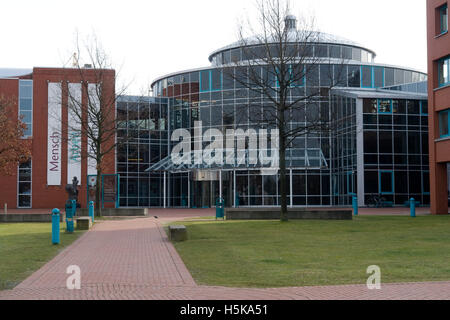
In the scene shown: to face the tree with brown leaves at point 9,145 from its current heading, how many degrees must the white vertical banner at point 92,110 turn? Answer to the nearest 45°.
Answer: approximately 90° to its right

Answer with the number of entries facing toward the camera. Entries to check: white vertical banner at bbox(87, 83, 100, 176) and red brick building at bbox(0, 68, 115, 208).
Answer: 2

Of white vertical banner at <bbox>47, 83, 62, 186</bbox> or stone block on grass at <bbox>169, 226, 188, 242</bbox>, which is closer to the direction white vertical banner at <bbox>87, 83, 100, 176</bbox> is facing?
the stone block on grass

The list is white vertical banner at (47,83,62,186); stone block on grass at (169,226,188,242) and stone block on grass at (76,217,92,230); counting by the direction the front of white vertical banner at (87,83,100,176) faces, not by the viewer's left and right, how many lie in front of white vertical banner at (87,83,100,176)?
2

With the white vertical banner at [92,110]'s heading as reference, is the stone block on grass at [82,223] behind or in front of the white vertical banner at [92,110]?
in front

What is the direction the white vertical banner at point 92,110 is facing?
toward the camera

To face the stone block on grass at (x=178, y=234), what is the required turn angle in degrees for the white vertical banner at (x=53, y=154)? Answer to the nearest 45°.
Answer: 0° — it already faces it

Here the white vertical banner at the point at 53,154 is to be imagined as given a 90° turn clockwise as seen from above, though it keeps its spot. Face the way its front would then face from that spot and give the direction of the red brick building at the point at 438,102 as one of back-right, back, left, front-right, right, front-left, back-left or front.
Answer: back-left

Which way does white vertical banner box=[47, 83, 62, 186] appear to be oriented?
toward the camera

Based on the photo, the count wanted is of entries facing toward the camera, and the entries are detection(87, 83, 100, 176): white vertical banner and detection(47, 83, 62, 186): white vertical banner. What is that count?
2

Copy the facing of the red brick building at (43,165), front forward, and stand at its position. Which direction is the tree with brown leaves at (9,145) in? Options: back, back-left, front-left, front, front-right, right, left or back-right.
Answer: front

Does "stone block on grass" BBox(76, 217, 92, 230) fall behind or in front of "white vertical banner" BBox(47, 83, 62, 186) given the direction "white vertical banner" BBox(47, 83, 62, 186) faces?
in front
